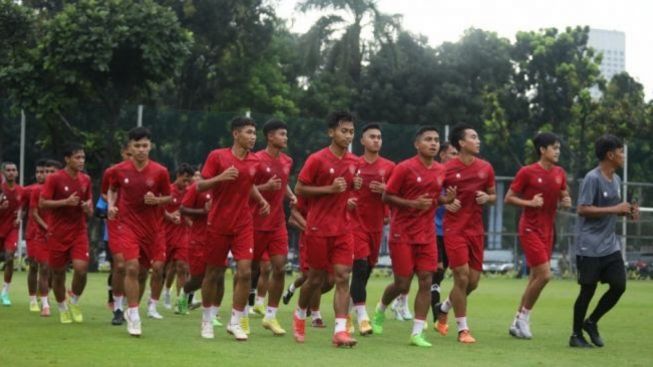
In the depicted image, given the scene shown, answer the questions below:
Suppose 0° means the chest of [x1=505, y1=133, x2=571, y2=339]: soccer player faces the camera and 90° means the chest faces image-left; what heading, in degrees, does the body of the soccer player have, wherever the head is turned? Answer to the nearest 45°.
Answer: approximately 315°

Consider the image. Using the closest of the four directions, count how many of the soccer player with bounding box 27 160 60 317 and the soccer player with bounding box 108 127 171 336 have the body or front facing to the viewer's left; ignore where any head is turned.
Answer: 0

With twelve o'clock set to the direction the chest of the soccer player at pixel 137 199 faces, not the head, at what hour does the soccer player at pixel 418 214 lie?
the soccer player at pixel 418 214 is roughly at 10 o'clock from the soccer player at pixel 137 199.

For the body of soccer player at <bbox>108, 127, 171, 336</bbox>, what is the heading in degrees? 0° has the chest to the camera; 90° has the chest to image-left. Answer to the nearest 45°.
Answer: approximately 0°

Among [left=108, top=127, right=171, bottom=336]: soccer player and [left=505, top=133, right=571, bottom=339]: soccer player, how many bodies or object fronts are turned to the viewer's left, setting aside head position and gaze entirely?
0
